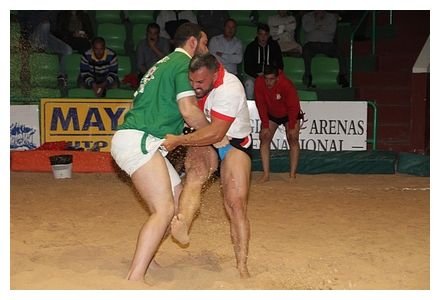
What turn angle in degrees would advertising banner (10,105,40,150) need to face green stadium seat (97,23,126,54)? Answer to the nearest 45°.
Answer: approximately 135° to its left

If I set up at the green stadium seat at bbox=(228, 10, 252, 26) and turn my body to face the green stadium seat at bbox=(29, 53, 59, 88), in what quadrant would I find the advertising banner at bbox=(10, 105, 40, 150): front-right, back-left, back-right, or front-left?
front-left

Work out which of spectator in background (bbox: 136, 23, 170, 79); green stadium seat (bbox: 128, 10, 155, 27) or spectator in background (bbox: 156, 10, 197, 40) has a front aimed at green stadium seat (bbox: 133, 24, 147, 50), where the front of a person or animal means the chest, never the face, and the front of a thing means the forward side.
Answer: green stadium seat (bbox: 128, 10, 155, 27)

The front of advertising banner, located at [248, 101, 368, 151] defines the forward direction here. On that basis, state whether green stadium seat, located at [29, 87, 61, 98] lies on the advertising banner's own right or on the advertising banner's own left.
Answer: on the advertising banner's own right

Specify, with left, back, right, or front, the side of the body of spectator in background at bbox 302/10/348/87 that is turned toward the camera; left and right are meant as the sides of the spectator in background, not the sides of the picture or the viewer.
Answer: front

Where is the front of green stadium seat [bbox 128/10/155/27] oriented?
toward the camera

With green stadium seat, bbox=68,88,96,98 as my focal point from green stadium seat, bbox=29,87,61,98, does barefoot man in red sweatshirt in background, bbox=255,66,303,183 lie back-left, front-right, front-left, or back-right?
front-right

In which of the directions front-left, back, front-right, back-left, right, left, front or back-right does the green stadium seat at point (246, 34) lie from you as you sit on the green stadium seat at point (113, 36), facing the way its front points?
left

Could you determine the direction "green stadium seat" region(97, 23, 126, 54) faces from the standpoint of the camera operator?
facing the viewer

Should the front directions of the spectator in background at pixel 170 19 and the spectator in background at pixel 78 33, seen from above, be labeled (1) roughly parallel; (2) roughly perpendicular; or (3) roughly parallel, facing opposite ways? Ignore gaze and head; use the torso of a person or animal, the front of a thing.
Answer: roughly parallel

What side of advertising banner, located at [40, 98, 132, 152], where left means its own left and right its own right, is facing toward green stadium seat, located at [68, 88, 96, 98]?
back

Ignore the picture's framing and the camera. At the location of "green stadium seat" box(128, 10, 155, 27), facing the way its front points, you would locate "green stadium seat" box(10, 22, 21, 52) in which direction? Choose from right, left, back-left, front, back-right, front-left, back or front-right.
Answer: front-right

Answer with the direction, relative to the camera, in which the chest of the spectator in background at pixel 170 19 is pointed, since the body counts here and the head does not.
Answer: toward the camera

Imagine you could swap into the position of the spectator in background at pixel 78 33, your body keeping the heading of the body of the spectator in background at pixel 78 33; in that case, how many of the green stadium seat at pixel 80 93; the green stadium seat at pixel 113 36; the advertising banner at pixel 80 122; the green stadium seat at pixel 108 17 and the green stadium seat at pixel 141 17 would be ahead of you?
2
